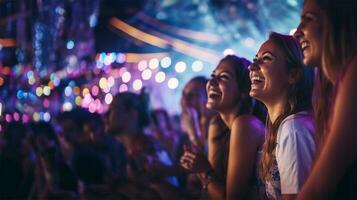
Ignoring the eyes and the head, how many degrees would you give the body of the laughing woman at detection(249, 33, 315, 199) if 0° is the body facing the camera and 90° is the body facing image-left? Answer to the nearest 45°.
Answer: approximately 90°

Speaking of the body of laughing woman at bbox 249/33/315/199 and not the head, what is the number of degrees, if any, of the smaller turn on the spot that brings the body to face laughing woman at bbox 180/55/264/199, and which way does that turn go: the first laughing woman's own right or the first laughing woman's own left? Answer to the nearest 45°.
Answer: approximately 45° to the first laughing woman's own right
